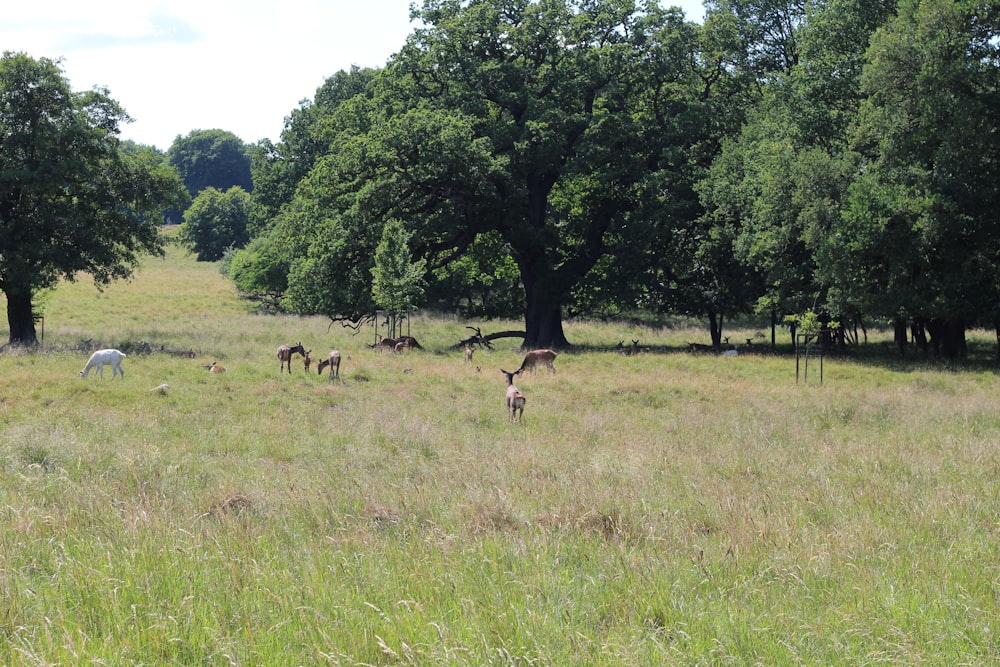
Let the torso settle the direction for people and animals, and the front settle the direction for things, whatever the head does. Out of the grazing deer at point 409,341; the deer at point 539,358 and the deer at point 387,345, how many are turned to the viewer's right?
1

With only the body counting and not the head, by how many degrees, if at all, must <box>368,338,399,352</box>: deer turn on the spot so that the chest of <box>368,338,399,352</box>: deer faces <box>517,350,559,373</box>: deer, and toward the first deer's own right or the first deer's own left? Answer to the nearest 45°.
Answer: approximately 135° to the first deer's own left

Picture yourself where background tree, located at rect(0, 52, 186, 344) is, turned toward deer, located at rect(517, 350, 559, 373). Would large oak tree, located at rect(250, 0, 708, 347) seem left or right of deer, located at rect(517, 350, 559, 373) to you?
left

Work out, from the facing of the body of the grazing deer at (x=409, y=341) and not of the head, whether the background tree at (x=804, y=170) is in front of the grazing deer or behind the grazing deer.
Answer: in front

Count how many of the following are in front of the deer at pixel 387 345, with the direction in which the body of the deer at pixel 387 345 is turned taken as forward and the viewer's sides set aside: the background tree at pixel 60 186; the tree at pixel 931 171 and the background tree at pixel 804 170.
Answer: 1

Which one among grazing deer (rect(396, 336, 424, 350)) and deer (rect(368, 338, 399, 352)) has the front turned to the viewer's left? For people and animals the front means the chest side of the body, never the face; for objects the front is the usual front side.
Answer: the deer

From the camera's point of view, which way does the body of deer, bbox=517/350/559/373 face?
to the viewer's left

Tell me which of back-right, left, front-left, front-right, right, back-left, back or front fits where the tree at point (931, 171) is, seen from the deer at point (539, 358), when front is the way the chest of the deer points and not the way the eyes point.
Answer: back

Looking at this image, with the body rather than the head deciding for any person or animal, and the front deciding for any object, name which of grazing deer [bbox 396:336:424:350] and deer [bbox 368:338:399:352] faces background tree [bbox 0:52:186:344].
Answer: the deer

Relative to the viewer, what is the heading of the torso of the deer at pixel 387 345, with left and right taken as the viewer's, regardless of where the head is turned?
facing to the left of the viewer

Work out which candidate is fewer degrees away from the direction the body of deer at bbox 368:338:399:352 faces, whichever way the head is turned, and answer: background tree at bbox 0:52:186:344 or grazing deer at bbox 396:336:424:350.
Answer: the background tree
